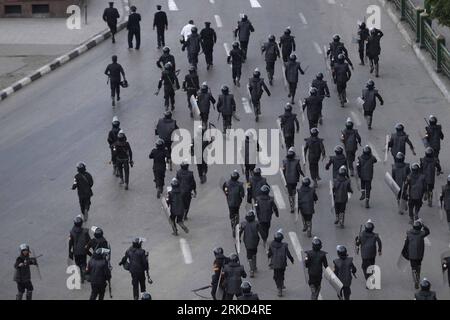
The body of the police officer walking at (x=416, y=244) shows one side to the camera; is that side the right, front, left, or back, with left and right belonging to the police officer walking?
back

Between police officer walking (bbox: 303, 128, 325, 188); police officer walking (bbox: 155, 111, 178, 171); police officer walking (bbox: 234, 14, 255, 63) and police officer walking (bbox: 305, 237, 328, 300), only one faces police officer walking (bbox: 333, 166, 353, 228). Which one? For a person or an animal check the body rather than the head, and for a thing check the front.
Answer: police officer walking (bbox: 305, 237, 328, 300)

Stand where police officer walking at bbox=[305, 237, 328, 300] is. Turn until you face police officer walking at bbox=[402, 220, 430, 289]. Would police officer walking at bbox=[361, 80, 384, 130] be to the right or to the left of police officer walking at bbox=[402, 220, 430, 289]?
left

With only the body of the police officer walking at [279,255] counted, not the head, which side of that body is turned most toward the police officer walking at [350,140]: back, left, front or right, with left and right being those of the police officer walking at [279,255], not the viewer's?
front

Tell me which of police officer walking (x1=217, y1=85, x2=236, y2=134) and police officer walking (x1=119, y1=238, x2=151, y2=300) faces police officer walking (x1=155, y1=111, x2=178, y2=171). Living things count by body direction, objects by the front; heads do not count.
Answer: police officer walking (x1=119, y1=238, x2=151, y2=300)

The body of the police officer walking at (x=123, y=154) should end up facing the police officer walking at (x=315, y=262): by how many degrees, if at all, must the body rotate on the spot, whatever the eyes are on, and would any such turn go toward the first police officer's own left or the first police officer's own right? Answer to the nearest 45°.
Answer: approximately 135° to the first police officer's own right

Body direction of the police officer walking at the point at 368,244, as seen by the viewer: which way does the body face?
away from the camera

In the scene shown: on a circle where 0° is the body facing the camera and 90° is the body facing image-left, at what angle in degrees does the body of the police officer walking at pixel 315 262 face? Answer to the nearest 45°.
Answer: approximately 180°

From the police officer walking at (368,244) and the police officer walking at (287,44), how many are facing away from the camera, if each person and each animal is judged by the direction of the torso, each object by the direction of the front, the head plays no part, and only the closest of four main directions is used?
2

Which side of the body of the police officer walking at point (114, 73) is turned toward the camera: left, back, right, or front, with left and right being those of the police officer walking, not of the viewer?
back

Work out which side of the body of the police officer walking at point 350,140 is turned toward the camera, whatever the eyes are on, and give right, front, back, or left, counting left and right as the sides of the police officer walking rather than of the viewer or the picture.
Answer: back

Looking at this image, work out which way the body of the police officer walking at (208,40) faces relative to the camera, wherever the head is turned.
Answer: away from the camera

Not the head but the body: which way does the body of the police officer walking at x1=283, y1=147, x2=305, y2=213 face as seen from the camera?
away from the camera
